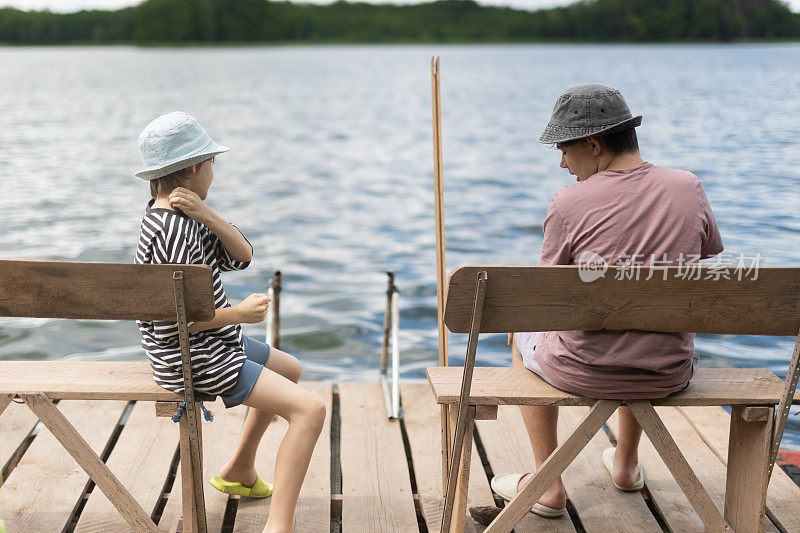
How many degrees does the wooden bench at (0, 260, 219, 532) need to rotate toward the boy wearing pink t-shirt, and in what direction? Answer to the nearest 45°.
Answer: approximately 90° to its right

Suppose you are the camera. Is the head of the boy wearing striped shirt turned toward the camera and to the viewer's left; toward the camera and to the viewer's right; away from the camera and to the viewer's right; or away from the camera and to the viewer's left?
away from the camera and to the viewer's right

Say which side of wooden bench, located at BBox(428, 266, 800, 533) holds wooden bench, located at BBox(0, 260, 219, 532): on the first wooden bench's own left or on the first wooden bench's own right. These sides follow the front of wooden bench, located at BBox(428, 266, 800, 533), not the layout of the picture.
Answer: on the first wooden bench's own left

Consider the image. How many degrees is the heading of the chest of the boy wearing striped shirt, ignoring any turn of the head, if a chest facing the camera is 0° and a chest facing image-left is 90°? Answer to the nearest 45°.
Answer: approximately 270°

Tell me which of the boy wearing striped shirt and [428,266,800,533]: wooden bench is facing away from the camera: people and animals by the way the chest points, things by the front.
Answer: the wooden bench

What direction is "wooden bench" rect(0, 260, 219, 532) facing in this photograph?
away from the camera

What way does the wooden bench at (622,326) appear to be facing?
away from the camera

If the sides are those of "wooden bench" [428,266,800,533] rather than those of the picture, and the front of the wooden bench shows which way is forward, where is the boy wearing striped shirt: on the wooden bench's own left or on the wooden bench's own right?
on the wooden bench's own left
